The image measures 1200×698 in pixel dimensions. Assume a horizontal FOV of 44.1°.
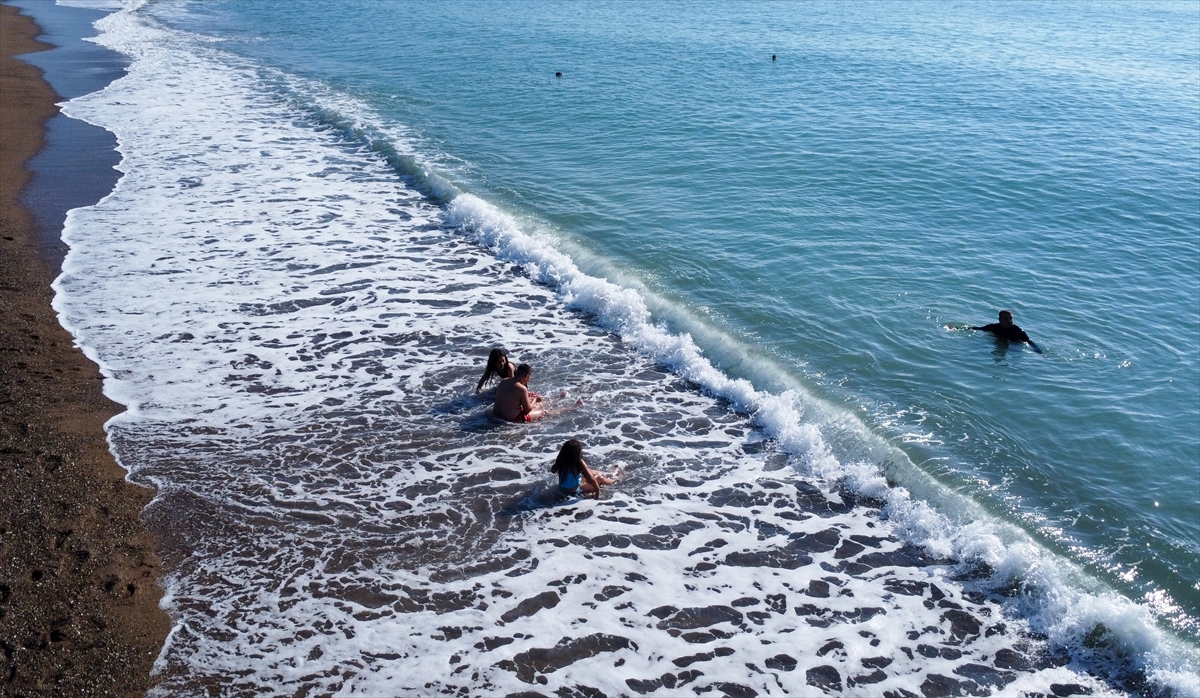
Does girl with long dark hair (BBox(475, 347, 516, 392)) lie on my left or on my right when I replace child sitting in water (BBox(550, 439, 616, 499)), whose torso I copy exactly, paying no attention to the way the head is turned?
on my left

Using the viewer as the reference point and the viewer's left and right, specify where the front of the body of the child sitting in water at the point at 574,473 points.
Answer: facing away from the viewer and to the right of the viewer

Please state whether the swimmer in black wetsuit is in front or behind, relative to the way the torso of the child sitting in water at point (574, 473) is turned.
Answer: in front

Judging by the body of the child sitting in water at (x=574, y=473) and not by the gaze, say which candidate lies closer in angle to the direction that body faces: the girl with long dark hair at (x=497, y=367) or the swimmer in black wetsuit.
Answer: the swimmer in black wetsuit
